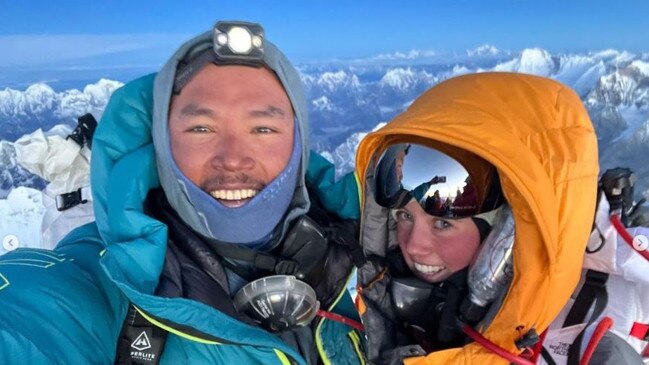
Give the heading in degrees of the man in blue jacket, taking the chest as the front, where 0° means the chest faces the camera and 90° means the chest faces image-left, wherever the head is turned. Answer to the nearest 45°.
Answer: approximately 0°
